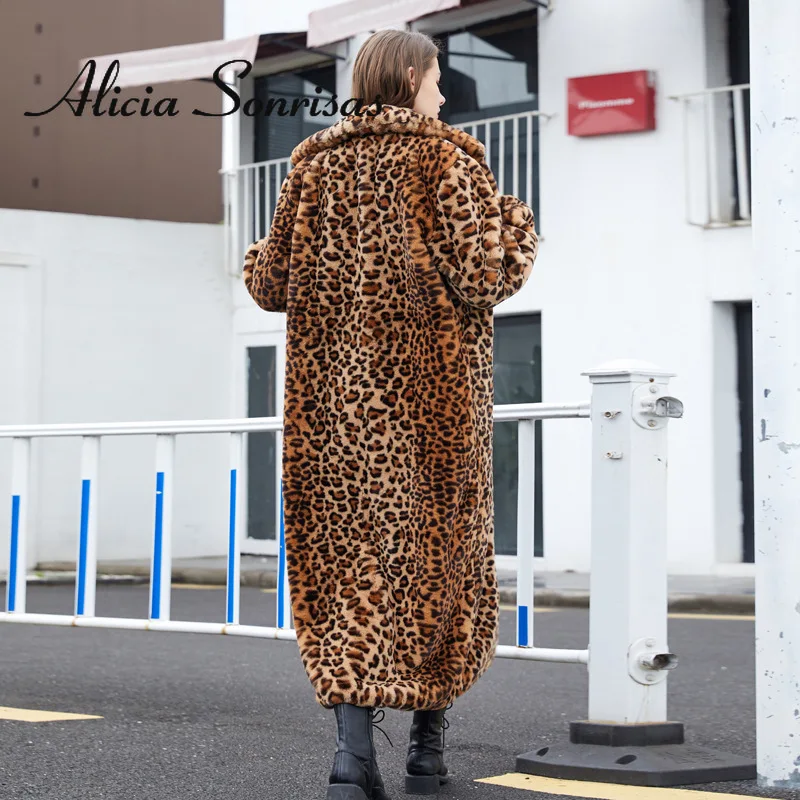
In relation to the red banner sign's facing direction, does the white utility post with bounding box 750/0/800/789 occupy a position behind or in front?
in front

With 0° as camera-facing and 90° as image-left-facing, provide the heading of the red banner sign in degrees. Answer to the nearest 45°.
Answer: approximately 0°

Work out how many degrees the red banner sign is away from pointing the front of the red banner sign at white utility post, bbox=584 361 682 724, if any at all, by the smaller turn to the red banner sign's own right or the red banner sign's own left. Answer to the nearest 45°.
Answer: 0° — it already faces it
